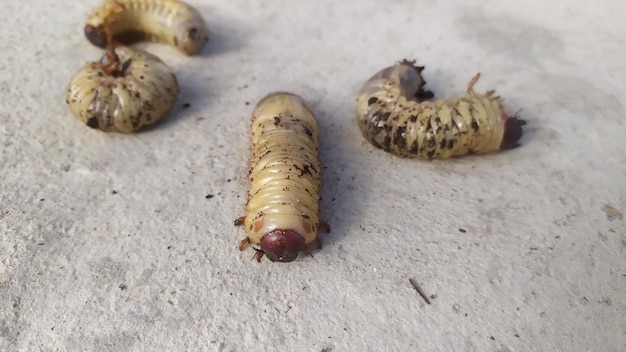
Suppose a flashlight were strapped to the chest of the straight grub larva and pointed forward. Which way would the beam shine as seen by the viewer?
toward the camera

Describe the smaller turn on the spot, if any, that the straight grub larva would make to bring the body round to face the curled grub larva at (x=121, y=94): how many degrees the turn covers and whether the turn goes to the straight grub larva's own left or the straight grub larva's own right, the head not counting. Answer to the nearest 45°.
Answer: approximately 135° to the straight grub larva's own right

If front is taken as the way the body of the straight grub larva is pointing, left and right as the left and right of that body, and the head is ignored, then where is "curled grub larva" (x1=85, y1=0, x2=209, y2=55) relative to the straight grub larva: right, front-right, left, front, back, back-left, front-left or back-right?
back-right

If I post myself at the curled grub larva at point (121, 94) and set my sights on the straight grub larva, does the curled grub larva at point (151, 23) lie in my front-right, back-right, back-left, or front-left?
back-left
